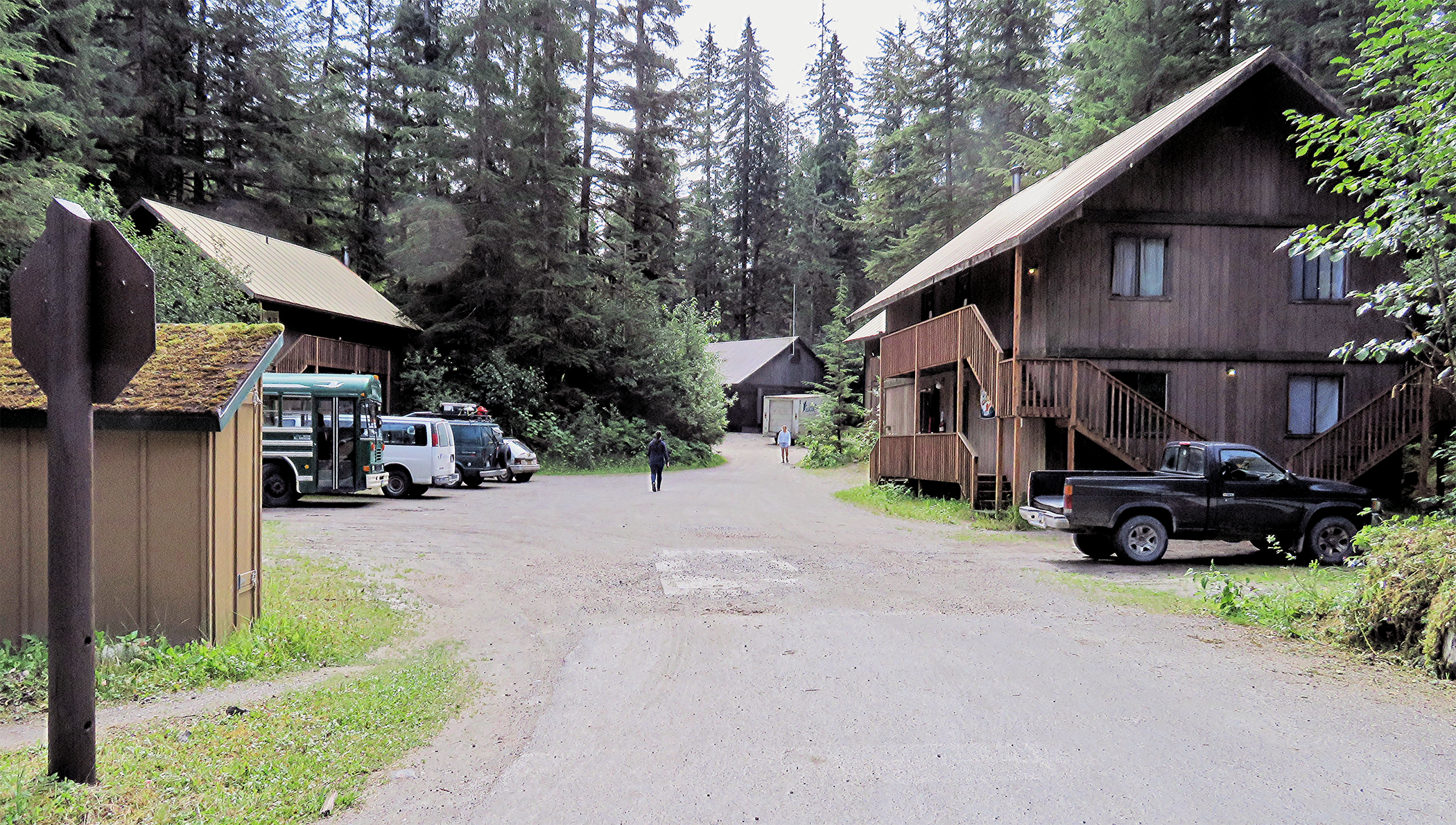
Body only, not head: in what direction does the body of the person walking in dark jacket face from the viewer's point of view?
away from the camera

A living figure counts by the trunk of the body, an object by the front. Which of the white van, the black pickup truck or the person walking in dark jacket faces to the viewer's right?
the black pickup truck

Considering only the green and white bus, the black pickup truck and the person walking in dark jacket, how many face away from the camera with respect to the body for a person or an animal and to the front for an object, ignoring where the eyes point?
1

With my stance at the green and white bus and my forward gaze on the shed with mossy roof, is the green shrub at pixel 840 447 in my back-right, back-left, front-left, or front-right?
back-left

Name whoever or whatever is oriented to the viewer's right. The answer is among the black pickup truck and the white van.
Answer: the black pickup truck

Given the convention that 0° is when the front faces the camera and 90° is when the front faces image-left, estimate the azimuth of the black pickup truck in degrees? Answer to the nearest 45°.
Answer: approximately 270°

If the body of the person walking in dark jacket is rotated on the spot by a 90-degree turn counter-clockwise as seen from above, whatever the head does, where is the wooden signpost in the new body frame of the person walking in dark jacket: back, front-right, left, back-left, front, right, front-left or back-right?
left

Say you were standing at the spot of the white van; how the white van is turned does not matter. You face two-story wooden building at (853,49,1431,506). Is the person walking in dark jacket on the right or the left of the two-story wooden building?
left

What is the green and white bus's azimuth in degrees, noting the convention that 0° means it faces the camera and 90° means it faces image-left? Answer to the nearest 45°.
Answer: approximately 270°

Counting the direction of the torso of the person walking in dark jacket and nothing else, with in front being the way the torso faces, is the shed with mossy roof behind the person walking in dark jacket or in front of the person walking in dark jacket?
behind
